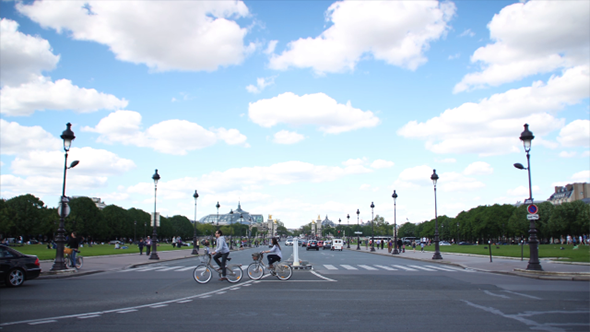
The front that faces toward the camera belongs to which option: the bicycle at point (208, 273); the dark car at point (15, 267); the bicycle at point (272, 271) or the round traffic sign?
the round traffic sign

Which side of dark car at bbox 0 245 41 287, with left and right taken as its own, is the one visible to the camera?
left

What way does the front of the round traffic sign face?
toward the camera

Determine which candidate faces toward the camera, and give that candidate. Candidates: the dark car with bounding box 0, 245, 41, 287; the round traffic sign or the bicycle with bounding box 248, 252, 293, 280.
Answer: the round traffic sign

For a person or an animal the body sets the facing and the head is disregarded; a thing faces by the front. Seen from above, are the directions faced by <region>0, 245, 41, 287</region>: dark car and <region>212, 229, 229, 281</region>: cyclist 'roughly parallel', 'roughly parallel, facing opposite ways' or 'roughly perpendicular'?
roughly parallel

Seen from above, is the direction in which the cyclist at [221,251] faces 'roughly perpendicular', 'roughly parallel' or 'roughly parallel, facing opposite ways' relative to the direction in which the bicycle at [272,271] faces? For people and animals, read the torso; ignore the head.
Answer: roughly parallel
